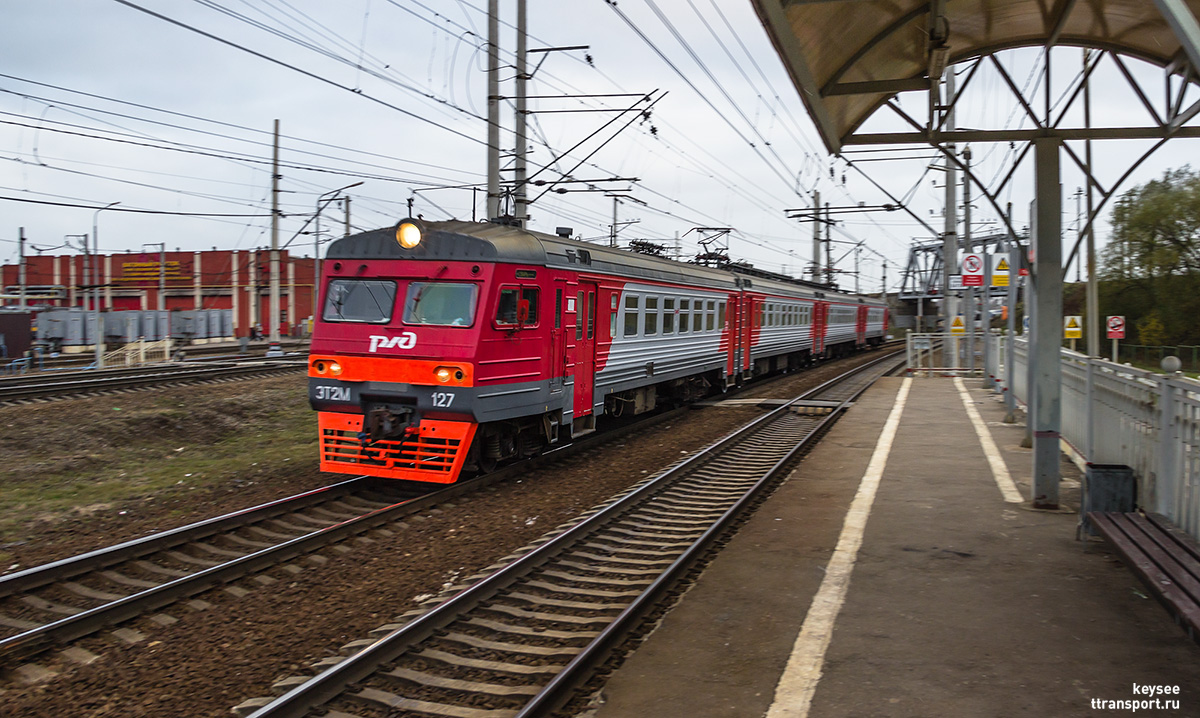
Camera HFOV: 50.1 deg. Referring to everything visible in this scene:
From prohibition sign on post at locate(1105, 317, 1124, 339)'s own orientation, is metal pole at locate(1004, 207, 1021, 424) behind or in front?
in front

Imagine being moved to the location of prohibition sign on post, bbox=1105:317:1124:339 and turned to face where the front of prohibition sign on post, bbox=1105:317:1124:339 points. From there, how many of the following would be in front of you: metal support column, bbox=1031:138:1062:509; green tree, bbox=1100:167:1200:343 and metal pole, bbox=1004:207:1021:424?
2

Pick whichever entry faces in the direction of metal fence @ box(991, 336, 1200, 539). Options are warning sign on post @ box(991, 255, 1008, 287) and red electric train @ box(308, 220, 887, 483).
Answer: the warning sign on post

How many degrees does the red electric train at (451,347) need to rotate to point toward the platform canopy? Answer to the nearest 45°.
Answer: approximately 90° to its left

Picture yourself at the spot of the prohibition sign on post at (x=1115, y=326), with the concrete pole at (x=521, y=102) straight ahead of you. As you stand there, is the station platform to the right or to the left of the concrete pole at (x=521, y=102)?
left

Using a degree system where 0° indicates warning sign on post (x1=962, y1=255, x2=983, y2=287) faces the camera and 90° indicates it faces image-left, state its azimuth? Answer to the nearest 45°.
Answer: approximately 0°

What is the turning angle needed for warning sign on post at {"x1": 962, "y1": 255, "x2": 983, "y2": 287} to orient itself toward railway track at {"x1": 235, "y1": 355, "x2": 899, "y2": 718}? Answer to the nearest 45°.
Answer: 0° — it already faces it

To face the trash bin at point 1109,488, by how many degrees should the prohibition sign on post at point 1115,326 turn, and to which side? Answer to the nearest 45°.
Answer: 0° — it already faces it

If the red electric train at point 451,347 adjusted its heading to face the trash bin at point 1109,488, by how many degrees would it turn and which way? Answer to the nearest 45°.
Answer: approximately 90° to its left

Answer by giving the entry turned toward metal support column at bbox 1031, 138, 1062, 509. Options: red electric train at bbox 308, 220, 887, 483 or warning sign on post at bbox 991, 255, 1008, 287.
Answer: the warning sign on post

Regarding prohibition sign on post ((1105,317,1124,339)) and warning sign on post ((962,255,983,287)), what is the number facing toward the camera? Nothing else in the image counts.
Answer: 2

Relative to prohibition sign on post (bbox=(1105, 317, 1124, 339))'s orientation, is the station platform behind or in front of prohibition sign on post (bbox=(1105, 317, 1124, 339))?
in front

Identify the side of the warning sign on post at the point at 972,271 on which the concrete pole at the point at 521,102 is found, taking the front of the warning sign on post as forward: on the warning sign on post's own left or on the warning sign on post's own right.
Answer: on the warning sign on post's own right
